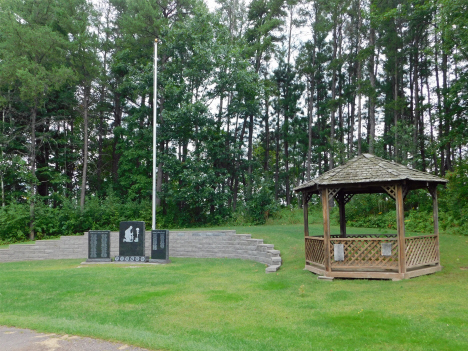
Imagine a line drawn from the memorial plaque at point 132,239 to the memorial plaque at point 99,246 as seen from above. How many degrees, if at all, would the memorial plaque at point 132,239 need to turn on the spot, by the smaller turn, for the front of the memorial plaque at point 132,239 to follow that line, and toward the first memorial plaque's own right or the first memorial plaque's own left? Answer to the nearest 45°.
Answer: approximately 135° to the first memorial plaque's own right

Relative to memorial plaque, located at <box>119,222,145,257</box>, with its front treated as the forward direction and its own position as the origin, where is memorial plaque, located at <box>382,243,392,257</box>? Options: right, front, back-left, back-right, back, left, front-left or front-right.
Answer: front-left

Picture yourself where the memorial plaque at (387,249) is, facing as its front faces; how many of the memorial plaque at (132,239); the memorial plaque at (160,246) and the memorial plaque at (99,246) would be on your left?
0

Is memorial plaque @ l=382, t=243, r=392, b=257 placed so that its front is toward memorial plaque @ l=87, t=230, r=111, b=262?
no

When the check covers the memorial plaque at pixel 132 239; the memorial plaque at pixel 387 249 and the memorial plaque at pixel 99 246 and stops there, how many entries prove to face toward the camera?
3

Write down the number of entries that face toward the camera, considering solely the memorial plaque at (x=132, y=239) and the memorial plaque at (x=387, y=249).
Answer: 2

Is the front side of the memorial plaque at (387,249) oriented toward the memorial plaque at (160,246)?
no

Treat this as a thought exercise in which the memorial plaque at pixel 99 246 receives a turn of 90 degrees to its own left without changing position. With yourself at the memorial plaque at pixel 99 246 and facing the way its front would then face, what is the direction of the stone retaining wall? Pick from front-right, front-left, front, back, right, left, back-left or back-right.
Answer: front

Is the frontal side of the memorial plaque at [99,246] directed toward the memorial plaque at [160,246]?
no

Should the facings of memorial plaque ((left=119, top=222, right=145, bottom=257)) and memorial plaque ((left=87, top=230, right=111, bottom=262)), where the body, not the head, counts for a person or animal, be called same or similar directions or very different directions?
same or similar directions

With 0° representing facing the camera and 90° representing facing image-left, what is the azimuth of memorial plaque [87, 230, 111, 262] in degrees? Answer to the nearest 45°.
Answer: approximately 0°

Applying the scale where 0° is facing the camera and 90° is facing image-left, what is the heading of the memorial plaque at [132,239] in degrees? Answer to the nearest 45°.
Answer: approximately 0°

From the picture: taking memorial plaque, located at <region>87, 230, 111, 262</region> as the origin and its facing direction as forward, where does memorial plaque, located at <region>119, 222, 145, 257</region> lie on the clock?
memorial plaque, located at <region>119, 222, 145, 257</region> is roughly at 10 o'clock from memorial plaque, located at <region>87, 230, 111, 262</region>.
